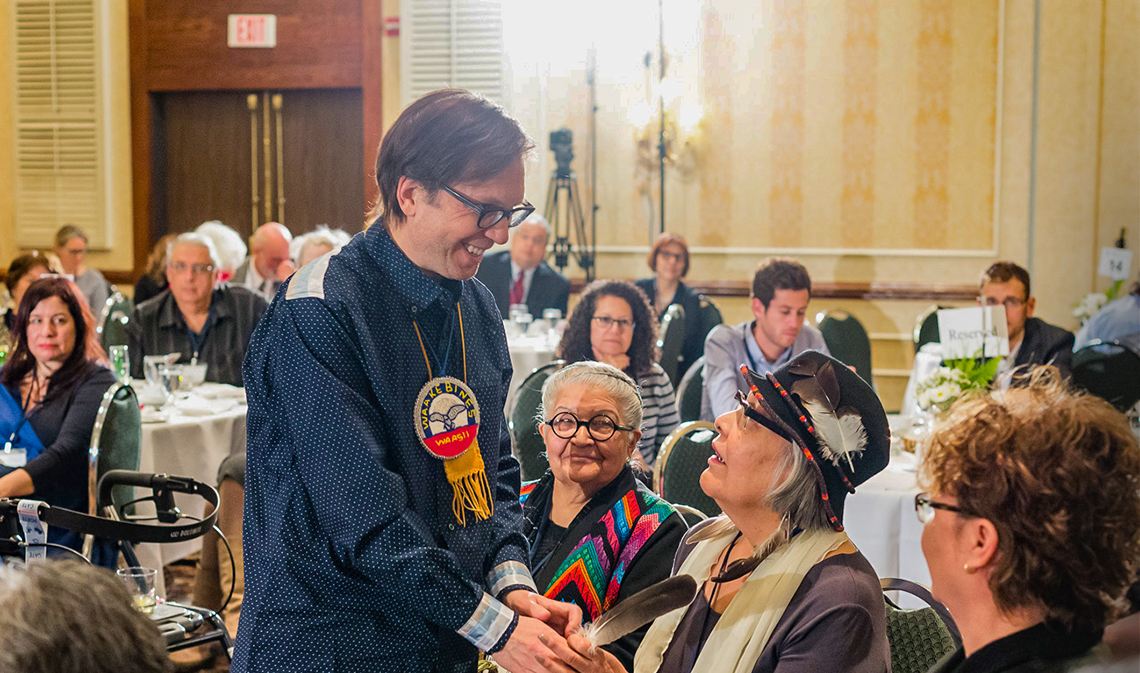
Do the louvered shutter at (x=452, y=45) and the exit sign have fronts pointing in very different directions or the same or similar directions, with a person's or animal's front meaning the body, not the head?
same or similar directions

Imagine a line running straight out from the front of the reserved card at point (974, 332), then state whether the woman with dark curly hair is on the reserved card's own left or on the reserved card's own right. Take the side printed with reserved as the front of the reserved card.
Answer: on the reserved card's own right

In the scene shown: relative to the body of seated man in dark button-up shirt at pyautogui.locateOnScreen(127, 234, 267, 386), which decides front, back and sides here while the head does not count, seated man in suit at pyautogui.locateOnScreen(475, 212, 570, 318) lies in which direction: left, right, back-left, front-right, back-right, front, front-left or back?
back-left

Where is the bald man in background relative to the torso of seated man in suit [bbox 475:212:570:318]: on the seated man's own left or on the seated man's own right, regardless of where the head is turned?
on the seated man's own right

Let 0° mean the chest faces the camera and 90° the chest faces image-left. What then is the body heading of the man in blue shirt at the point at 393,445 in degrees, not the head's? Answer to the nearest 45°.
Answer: approximately 315°

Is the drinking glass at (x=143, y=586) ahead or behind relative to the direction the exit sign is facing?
ahead

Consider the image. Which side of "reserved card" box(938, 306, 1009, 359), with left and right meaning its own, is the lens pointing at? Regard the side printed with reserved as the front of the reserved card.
front

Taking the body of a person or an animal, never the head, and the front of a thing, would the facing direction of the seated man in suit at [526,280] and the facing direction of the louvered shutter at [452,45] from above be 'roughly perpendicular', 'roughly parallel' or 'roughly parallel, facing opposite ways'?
roughly parallel

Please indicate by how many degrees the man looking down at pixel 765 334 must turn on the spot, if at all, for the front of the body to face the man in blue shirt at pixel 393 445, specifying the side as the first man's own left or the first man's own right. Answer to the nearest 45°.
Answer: approximately 45° to the first man's own right

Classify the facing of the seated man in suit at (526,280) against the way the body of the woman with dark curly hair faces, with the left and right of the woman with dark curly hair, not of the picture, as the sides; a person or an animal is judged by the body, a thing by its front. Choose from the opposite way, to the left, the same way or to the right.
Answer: the same way

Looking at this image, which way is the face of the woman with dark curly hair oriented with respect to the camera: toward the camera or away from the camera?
toward the camera

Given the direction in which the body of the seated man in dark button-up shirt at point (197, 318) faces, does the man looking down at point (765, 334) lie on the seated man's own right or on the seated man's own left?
on the seated man's own left

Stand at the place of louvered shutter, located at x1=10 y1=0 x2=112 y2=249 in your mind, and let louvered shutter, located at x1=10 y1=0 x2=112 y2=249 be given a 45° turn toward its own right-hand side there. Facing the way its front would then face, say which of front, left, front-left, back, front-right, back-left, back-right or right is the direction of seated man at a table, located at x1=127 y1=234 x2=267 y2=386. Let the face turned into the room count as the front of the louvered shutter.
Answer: front-left

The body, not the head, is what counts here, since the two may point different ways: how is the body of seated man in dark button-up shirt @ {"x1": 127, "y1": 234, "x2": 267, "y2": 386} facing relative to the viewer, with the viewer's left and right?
facing the viewer

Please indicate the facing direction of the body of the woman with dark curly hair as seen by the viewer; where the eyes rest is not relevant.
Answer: toward the camera
